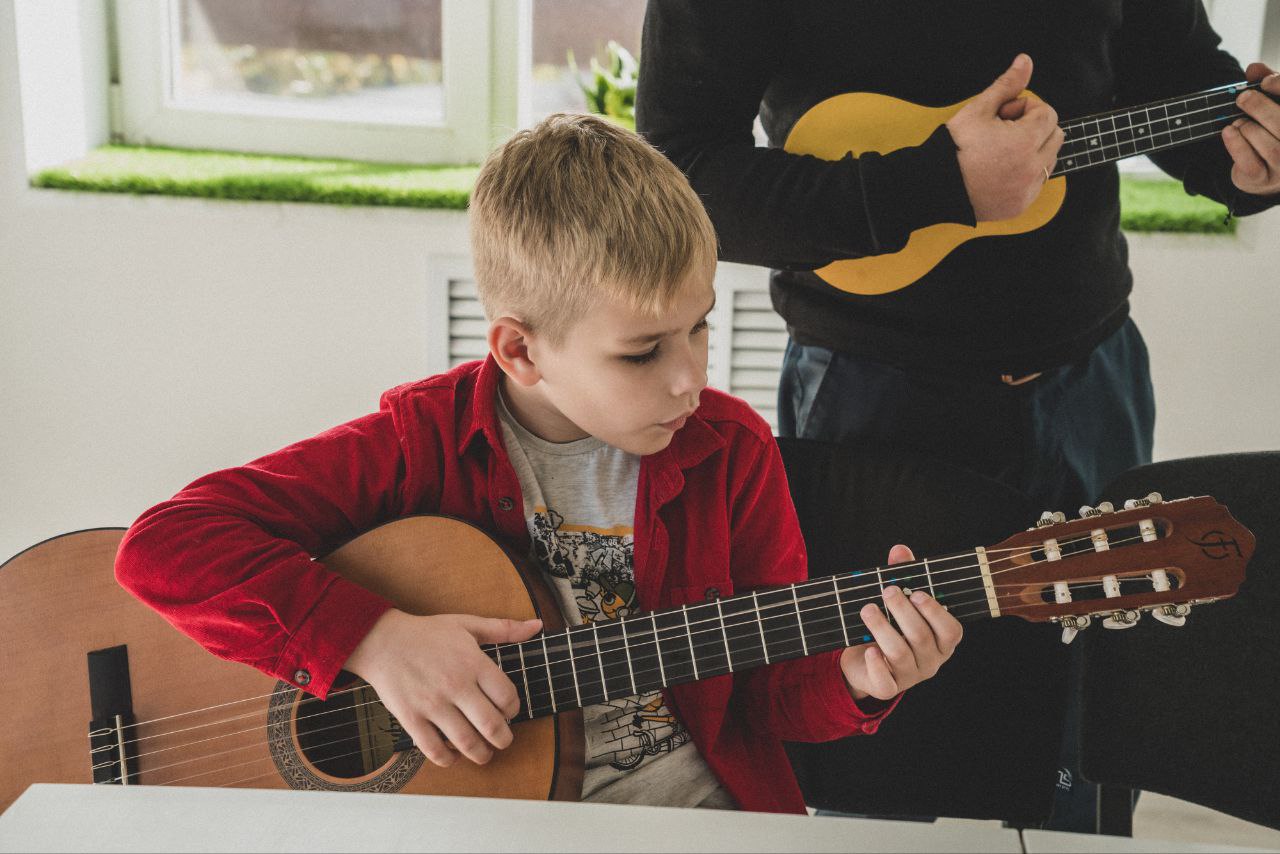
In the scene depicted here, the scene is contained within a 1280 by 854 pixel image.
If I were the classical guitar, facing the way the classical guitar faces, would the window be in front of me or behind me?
behind

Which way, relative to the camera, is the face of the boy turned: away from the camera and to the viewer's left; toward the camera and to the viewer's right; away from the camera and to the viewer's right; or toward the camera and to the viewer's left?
toward the camera and to the viewer's right

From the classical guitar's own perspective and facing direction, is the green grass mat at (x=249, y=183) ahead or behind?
behind

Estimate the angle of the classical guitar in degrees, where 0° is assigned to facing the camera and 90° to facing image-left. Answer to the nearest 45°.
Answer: approximately 0°
